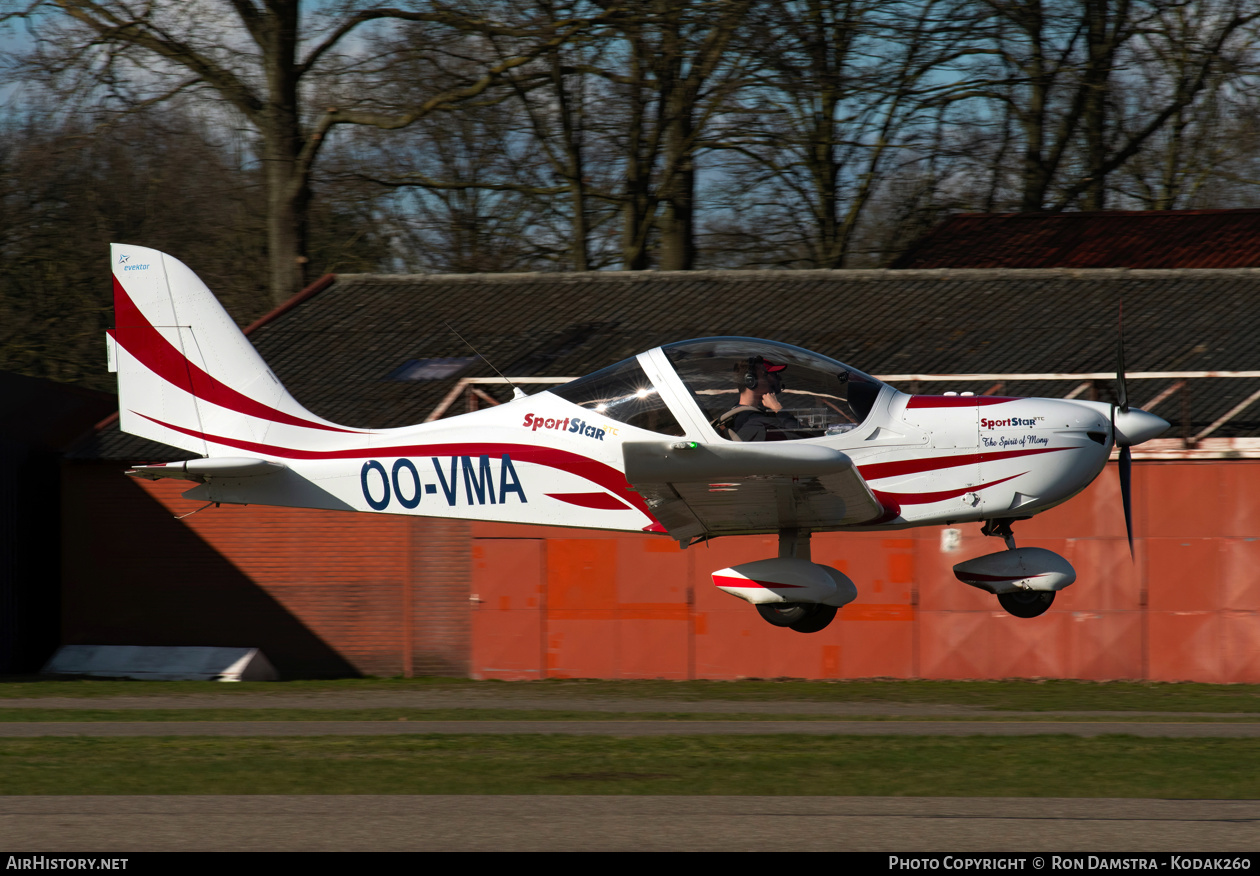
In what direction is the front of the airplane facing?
to the viewer's right

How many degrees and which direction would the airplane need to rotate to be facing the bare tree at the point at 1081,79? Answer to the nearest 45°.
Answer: approximately 45° to its left

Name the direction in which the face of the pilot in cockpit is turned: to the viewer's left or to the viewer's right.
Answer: to the viewer's right

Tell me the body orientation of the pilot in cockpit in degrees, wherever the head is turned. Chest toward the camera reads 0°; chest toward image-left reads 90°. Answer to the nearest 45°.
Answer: approximately 270°

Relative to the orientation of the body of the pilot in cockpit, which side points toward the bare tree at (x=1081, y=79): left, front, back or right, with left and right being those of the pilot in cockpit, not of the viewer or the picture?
left
